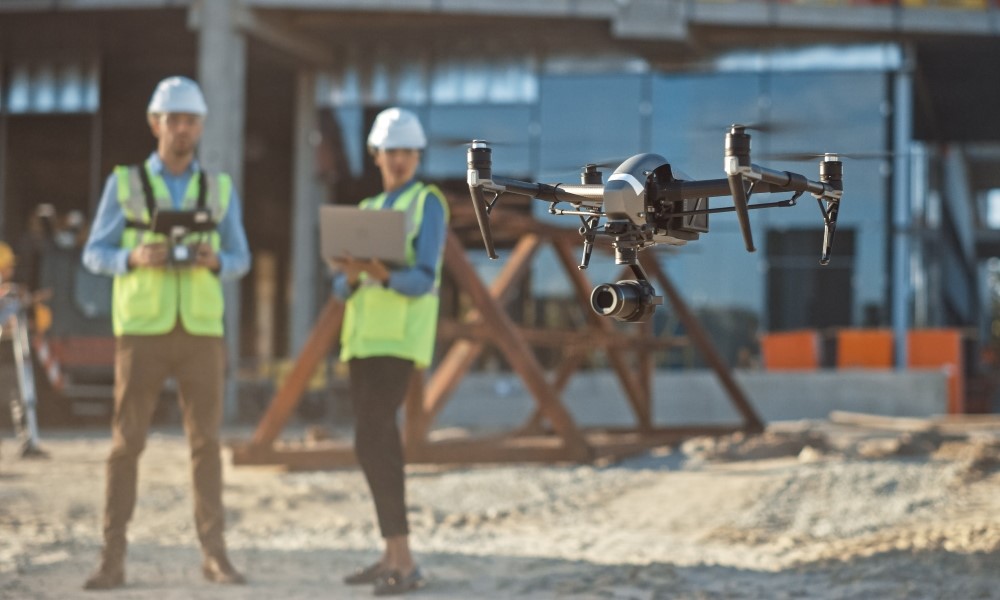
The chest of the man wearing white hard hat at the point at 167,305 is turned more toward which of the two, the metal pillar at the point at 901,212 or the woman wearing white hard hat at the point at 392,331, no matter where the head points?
the woman wearing white hard hat

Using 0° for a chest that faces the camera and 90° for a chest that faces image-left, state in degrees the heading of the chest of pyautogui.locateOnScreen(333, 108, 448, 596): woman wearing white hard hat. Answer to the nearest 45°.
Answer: approximately 45°

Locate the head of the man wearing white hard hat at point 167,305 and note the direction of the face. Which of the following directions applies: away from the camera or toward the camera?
toward the camera

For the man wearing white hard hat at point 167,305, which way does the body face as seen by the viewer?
toward the camera

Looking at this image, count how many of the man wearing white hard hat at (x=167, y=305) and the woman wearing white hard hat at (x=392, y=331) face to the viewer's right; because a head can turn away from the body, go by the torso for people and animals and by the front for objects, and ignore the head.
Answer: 0

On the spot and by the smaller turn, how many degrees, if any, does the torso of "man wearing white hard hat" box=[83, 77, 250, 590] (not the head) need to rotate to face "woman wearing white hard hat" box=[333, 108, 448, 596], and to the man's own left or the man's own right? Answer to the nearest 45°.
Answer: approximately 90° to the man's own left

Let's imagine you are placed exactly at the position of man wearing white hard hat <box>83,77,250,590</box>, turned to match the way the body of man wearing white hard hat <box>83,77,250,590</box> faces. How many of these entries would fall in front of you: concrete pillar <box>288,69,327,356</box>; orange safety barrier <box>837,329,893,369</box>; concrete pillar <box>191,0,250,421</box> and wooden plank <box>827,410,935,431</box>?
0

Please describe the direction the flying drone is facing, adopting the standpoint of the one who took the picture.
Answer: facing the viewer and to the left of the viewer

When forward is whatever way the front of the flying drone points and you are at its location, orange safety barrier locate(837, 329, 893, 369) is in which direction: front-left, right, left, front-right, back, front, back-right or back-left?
back-right

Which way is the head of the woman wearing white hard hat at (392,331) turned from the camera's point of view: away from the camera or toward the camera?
toward the camera

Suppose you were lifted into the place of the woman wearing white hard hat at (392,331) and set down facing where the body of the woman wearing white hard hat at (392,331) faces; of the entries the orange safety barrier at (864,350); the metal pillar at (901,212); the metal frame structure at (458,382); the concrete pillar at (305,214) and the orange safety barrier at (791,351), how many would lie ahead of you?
0

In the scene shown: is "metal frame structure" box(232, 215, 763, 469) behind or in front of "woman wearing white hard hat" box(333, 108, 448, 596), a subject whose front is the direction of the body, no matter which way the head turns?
behind

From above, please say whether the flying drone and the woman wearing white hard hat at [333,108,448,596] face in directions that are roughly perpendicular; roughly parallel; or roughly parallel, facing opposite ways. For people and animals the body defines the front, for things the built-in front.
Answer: roughly parallel

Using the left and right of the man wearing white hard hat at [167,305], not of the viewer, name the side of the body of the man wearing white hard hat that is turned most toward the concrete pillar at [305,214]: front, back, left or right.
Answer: back

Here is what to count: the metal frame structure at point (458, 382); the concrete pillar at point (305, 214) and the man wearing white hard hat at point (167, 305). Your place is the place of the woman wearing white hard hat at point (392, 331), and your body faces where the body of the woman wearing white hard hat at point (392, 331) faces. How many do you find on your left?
0

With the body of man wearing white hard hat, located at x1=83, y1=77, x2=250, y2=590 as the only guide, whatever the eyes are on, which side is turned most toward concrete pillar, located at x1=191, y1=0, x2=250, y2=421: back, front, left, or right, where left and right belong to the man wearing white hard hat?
back

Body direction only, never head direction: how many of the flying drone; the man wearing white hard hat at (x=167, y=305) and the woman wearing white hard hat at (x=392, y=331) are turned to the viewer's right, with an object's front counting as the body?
0
